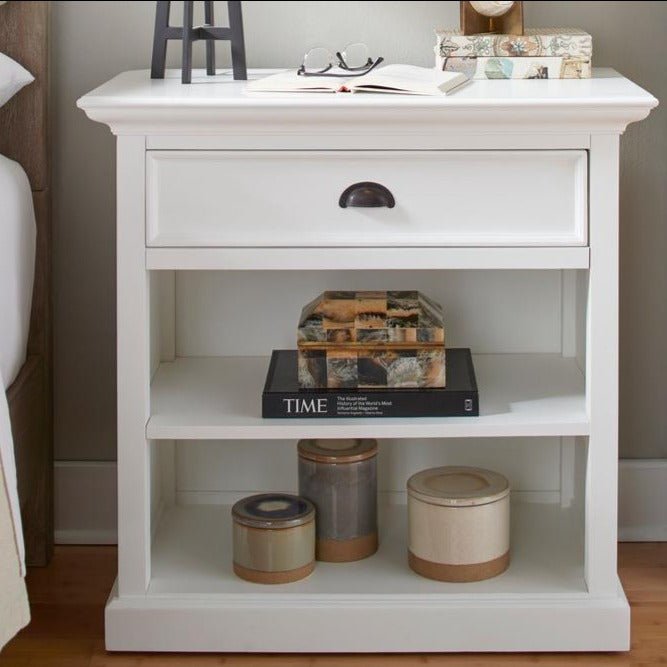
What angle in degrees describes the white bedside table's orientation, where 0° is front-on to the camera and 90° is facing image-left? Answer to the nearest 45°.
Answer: approximately 0°
